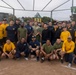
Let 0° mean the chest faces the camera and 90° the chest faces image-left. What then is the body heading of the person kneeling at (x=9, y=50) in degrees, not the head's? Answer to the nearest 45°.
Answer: approximately 0°

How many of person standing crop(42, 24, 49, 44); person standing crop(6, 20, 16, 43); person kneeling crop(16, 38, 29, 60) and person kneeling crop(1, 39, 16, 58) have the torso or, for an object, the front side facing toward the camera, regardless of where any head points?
4

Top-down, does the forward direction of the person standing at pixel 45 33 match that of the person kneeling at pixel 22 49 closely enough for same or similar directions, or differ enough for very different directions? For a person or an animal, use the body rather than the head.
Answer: same or similar directions

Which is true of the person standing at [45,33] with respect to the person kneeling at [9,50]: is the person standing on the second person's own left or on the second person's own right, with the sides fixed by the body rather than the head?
on the second person's own left

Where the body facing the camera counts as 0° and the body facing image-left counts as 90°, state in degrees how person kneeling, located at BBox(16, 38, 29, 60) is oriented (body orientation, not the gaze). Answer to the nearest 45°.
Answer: approximately 0°

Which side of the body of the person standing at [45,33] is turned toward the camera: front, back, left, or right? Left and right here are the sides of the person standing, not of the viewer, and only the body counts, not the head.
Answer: front

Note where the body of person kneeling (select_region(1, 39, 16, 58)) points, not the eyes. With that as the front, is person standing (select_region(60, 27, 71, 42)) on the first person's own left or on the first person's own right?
on the first person's own left

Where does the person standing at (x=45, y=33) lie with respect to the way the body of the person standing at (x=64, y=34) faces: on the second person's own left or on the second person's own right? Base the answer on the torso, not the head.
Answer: on the second person's own right

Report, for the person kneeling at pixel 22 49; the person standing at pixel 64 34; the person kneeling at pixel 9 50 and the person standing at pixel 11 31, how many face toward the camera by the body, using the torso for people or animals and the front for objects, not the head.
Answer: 4

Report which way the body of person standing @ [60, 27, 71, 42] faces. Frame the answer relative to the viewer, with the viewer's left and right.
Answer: facing the viewer

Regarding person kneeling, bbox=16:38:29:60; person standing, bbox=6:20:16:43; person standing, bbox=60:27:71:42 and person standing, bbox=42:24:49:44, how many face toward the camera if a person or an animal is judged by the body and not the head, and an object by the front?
4
